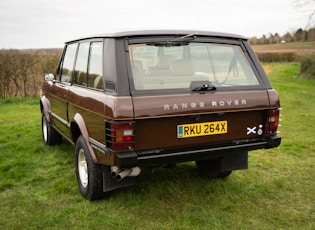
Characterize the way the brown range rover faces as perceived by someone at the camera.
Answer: facing away from the viewer and to the left of the viewer
